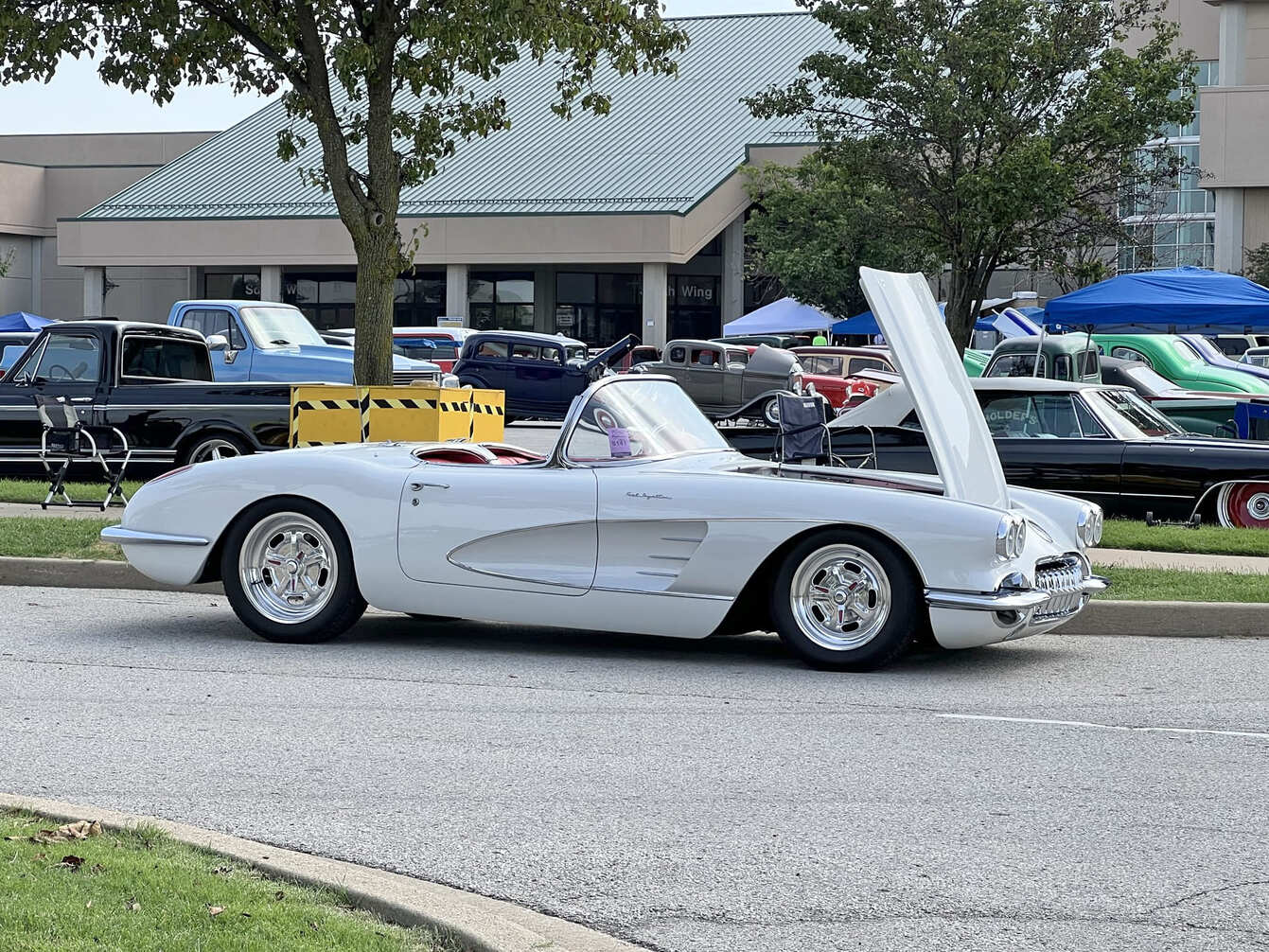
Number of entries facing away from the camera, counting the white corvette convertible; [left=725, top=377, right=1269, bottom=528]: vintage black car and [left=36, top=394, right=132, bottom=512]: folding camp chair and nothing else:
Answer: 0

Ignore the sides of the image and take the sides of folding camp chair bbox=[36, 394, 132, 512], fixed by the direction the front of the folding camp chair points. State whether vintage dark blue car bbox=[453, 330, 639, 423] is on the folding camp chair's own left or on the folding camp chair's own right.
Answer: on the folding camp chair's own left

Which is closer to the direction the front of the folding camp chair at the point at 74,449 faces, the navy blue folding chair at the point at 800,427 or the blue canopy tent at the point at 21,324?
the navy blue folding chair

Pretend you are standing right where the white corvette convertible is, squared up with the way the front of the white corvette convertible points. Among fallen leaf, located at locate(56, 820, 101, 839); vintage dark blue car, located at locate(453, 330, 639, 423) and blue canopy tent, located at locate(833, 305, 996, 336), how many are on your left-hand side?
2

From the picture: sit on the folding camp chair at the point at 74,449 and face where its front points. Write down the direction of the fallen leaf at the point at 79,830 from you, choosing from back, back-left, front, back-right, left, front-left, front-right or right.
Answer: front-right

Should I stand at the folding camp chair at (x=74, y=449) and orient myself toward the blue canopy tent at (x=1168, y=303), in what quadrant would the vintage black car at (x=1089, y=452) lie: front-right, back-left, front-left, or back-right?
front-right

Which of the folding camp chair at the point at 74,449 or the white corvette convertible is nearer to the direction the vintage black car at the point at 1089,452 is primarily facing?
the white corvette convertible

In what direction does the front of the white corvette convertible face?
to the viewer's right

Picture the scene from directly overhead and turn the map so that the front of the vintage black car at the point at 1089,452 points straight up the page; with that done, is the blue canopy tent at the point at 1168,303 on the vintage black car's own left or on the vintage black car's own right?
on the vintage black car's own left

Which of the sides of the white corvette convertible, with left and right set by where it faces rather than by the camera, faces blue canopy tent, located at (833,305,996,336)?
left

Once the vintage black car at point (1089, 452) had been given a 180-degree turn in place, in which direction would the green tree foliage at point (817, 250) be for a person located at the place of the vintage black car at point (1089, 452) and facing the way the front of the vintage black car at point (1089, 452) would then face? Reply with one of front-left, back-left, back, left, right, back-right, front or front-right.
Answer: front-right

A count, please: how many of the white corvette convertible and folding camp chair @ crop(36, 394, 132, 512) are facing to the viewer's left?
0

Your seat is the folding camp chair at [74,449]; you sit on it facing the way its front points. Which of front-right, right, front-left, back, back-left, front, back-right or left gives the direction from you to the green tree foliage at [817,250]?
left

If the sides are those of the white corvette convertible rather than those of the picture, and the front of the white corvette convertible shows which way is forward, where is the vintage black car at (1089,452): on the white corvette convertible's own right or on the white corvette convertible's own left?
on the white corvette convertible's own left

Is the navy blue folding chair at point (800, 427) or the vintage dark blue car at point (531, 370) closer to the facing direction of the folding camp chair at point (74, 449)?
the navy blue folding chair

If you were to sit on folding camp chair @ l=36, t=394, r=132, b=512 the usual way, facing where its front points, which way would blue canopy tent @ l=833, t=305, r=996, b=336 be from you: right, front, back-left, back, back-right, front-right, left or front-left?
left

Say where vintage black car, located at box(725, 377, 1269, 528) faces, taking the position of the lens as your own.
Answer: facing the viewer and to the right of the viewer
